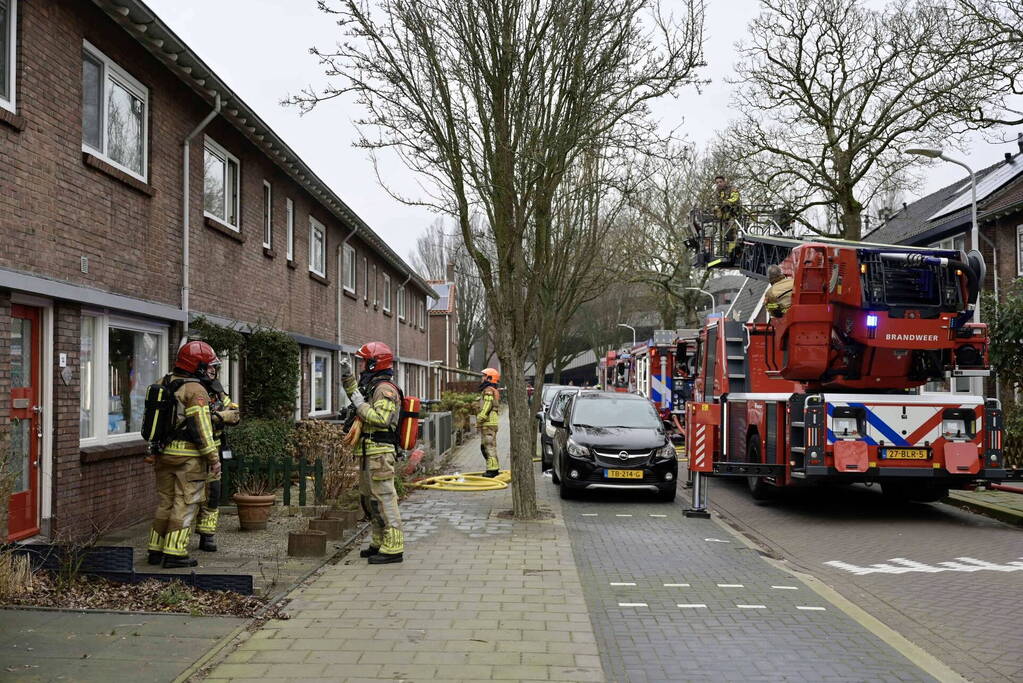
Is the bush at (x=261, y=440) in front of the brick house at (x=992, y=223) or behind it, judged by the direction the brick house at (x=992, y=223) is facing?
in front

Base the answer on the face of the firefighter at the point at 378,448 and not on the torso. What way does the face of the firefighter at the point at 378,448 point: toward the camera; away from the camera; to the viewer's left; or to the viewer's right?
to the viewer's left

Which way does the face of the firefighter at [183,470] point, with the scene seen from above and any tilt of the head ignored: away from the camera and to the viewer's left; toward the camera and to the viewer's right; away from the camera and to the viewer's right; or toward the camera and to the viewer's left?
away from the camera and to the viewer's right

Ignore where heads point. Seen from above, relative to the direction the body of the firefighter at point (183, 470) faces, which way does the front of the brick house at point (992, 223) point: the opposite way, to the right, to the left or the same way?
the opposite way

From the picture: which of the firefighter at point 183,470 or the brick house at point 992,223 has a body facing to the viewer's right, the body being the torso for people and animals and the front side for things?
the firefighter

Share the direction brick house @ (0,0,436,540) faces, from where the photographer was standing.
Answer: facing the viewer and to the right of the viewer

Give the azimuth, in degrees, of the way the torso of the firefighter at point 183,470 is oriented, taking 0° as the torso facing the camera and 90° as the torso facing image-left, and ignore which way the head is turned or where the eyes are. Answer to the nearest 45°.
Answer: approximately 270°

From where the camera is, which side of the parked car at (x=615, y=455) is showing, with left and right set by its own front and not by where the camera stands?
front
